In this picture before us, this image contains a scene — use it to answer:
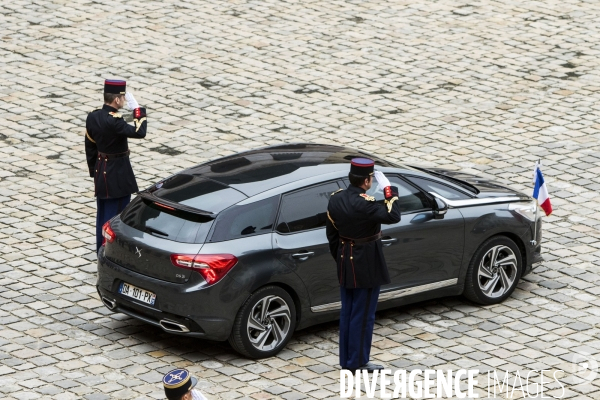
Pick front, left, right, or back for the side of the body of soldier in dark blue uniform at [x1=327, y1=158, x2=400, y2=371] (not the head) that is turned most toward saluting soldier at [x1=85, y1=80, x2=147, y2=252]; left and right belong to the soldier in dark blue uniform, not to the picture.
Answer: left

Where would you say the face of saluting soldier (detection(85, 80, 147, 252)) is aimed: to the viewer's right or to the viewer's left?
to the viewer's right

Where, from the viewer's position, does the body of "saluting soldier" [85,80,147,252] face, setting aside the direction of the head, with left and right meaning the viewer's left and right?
facing away from the viewer and to the right of the viewer

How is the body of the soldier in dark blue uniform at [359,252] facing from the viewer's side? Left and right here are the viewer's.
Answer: facing away from the viewer and to the right of the viewer

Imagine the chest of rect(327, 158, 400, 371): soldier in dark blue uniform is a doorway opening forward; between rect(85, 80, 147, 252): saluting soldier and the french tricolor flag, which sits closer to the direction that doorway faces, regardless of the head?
the french tricolor flag

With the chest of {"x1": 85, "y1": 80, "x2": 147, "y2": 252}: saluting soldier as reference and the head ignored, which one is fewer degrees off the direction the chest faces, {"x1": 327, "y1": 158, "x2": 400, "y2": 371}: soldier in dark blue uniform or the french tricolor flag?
the french tricolor flag
